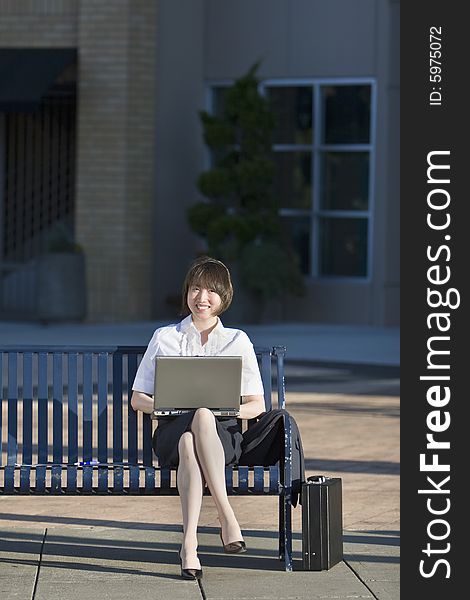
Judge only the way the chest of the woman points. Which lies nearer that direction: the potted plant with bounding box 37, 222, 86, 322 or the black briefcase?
the black briefcase

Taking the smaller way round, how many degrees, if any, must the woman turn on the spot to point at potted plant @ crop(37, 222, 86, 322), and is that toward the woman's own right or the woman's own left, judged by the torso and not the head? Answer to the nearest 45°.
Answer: approximately 180°

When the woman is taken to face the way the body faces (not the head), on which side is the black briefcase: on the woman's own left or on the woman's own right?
on the woman's own left

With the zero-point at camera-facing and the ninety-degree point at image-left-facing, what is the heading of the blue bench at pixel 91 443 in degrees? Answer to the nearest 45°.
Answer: approximately 0°

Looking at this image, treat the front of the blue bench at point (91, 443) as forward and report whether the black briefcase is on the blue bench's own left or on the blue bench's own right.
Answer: on the blue bench's own left

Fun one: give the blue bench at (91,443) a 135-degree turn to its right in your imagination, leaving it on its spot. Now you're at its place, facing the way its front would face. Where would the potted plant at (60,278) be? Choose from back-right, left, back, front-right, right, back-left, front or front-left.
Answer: front-right

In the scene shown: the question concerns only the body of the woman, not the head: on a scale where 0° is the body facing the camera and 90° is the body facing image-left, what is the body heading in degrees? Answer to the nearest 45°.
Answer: approximately 0°
